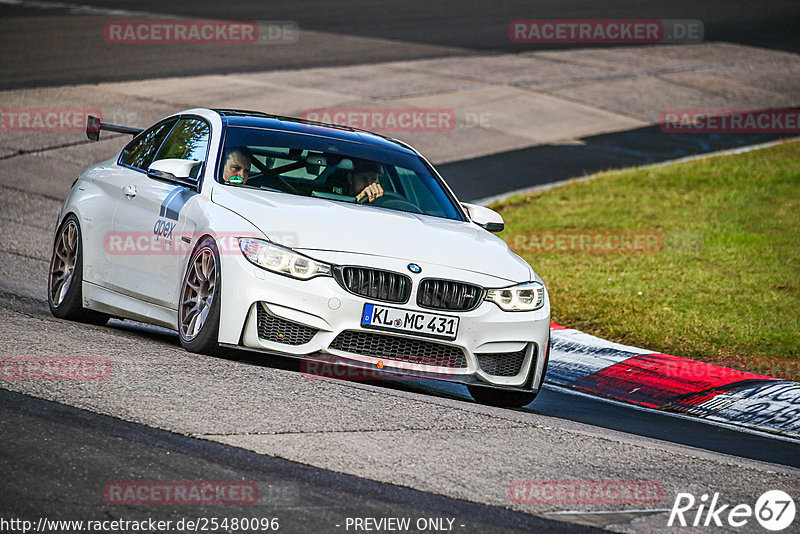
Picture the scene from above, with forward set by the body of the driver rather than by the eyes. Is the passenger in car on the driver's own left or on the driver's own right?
on the driver's own right

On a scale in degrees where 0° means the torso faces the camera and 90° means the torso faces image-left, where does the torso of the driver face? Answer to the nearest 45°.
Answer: approximately 315°

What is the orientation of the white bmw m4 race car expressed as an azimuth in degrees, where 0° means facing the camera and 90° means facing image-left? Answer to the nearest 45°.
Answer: approximately 315°
